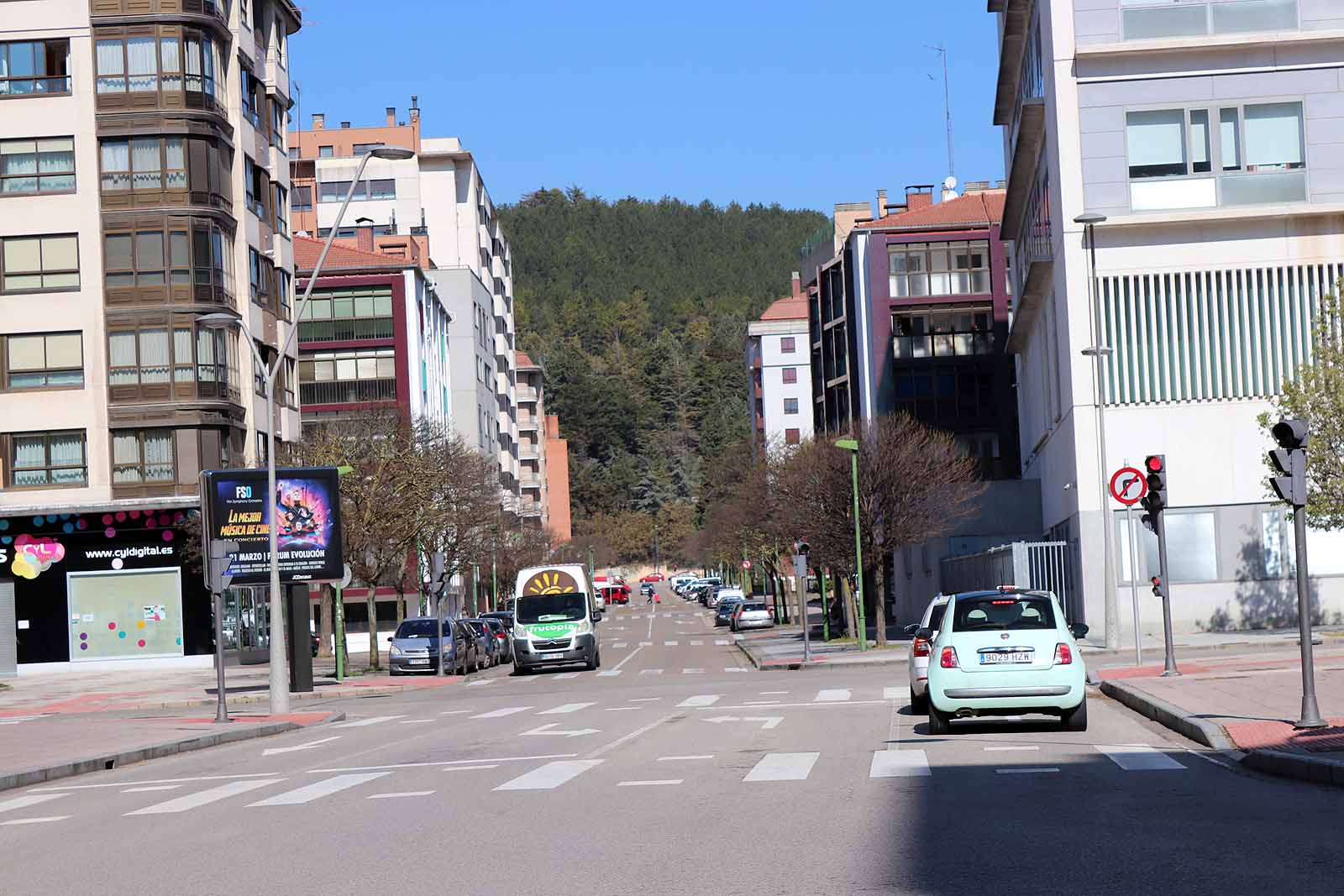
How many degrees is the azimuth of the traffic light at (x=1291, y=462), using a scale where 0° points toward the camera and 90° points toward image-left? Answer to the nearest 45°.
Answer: approximately 90°

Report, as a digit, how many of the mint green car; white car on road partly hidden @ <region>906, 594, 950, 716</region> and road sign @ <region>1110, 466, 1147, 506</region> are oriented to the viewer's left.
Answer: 0

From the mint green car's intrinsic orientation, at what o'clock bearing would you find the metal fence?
The metal fence is roughly at 12 o'clock from the mint green car.

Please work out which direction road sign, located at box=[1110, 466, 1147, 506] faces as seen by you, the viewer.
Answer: facing the viewer

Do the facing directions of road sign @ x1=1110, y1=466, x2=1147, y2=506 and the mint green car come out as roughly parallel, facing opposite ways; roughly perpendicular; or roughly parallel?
roughly parallel, facing opposite ways

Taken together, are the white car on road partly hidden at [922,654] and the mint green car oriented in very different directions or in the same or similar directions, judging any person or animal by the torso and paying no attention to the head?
same or similar directions

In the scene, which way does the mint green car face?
away from the camera

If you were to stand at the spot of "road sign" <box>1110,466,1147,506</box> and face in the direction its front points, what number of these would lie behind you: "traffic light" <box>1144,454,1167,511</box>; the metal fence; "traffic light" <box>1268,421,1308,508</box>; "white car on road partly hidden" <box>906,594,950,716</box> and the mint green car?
1

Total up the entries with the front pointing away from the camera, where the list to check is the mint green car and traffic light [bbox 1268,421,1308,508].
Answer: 1

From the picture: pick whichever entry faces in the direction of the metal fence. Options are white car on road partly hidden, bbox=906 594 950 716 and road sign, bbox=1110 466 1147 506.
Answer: the white car on road partly hidden

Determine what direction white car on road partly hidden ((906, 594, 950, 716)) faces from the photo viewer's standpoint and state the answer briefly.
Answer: facing away from the viewer

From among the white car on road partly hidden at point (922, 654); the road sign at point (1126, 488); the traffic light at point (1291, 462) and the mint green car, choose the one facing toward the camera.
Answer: the road sign

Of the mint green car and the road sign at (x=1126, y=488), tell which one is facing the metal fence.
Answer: the mint green car

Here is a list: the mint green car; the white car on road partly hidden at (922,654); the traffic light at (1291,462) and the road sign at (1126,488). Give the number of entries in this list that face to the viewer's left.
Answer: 1

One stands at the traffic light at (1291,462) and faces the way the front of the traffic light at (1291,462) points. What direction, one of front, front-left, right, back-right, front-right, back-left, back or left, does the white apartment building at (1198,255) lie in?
right

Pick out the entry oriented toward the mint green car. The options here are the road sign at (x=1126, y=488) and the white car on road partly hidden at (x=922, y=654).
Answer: the road sign
